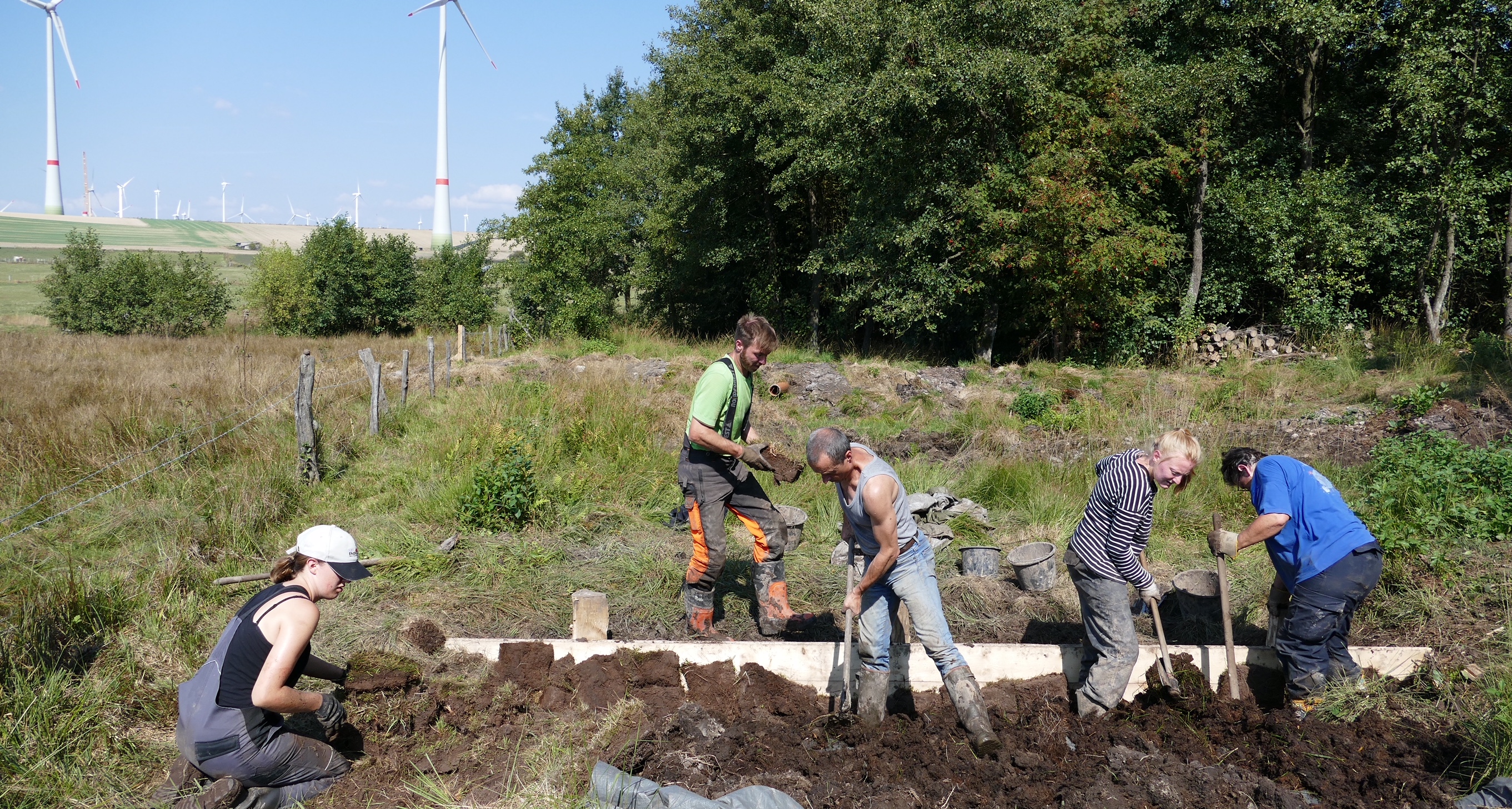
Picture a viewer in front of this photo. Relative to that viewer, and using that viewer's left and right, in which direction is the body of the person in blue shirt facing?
facing to the left of the viewer

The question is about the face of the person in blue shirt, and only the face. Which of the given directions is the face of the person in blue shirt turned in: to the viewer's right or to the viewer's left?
to the viewer's left

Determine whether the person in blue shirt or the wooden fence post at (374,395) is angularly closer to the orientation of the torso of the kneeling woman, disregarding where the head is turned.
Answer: the person in blue shirt

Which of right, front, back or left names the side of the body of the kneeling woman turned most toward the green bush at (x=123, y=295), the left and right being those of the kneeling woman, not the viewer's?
left

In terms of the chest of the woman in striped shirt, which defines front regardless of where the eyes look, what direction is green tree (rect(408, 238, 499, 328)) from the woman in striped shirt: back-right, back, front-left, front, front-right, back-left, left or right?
back-left

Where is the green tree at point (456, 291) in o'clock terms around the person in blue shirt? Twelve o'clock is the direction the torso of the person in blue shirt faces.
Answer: The green tree is roughly at 1 o'clock from the person in blue shirt.

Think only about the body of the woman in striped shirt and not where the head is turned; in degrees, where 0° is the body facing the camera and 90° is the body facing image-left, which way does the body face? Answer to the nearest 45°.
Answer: approximately 270°

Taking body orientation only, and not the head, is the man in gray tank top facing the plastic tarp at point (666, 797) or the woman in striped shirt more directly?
the plastic tarp

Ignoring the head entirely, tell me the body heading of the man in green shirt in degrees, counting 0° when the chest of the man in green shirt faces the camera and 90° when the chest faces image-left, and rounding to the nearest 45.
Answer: approximately 270°

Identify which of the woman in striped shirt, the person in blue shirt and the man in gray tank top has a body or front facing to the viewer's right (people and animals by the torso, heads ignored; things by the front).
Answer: the woman in striped shirt

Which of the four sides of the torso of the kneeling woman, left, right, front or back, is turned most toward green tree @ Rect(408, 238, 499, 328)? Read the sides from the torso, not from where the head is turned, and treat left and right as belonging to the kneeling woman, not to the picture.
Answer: left

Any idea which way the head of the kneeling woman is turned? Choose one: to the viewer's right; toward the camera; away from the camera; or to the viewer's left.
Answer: to the viewer's right

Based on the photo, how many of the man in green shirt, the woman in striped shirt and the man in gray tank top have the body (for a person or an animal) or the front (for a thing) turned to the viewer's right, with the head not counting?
2

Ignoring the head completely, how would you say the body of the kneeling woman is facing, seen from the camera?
to the viewer's right
